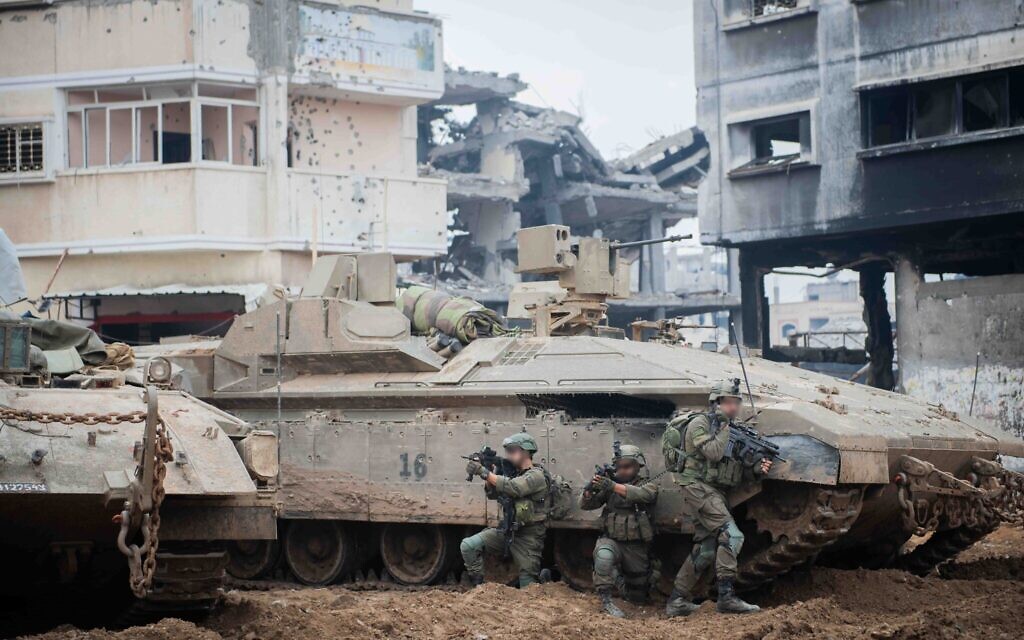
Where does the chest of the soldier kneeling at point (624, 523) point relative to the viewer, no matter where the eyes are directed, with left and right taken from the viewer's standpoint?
facing the viewer and to the left of the viewer

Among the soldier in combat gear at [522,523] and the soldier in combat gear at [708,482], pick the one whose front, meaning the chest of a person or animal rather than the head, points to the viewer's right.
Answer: the soldier in combat gear at [708,482]

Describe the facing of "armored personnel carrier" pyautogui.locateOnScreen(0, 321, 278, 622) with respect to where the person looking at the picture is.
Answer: facing the viewer

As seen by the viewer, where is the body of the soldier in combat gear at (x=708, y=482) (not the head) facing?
to the viewer's right

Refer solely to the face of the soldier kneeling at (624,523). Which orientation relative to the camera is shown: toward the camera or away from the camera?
toward the camera

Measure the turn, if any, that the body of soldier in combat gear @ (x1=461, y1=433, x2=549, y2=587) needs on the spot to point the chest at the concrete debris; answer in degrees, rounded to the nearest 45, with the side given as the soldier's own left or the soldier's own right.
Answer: approximately 90° to the soldier's own right

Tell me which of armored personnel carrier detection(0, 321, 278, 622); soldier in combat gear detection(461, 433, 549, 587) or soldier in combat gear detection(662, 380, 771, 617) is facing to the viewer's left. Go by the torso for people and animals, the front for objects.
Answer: soldier in combat gear detection(461, 433, 549, 587)

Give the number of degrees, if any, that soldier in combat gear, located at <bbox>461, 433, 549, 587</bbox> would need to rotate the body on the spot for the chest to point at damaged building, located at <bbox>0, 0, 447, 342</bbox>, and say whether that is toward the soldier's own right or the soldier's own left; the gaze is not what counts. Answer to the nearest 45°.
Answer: approximately 45° to the soldier's own right

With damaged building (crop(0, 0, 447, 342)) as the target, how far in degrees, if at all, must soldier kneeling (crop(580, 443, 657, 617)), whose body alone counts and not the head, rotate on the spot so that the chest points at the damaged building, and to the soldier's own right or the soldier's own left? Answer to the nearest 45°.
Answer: approximately 90° to the soldier's own right

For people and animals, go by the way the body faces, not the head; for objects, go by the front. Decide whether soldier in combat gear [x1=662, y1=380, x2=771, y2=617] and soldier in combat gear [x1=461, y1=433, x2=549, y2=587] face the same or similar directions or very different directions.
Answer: very different directions

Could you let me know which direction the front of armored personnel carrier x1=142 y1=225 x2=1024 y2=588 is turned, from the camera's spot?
facing the viewer and to the right of the viewer

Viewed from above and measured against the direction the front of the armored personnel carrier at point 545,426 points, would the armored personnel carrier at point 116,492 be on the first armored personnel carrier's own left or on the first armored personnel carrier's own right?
on the first armored personnel carrier's own right

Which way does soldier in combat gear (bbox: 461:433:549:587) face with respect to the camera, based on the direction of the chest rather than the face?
to the viewer's left

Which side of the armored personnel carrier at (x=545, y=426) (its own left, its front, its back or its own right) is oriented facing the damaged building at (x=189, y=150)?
back
